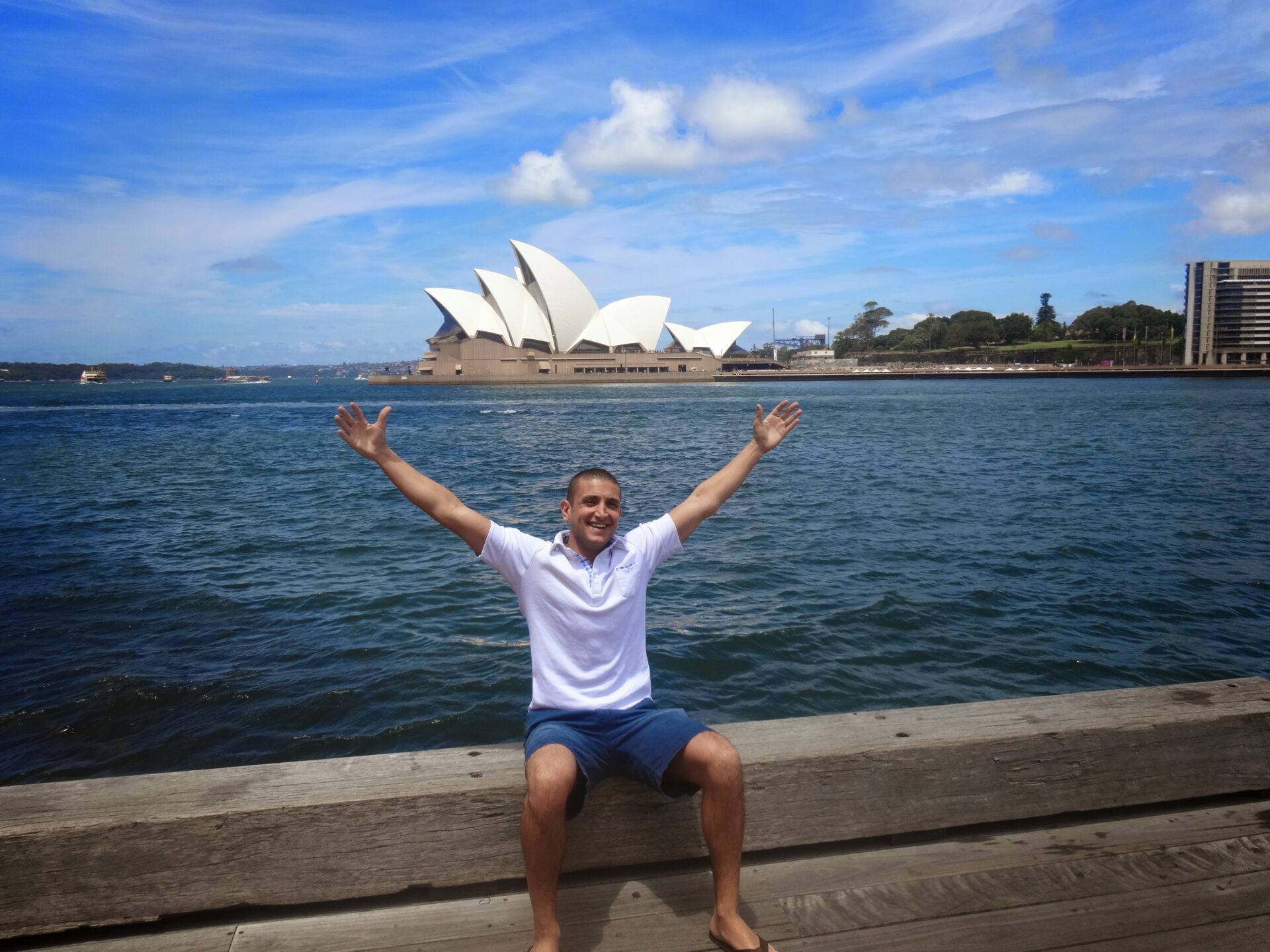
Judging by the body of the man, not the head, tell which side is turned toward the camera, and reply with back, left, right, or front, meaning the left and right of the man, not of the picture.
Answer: front

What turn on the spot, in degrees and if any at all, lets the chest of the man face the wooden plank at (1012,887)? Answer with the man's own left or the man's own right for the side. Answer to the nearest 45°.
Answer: approximately 45° to the man's own left
